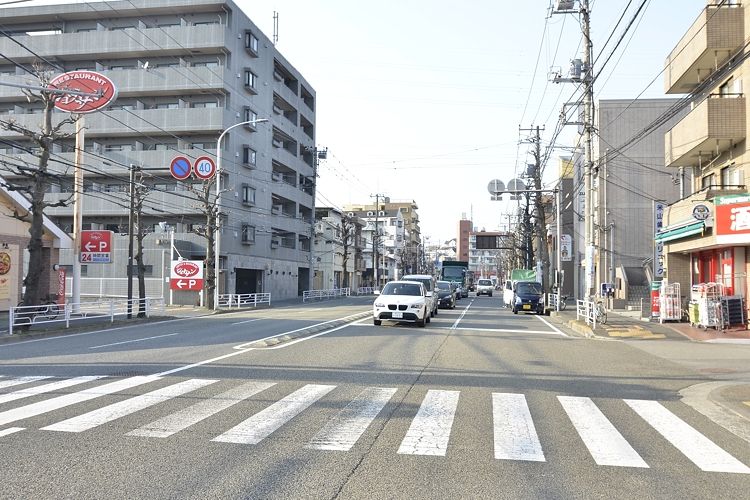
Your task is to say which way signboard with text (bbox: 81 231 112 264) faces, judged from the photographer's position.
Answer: facing the viewer

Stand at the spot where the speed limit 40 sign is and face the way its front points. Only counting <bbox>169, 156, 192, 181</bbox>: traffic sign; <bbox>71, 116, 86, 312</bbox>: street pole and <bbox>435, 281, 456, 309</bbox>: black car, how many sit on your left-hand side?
1

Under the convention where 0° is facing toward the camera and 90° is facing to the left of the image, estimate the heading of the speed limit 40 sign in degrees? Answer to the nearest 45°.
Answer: approximately 0°

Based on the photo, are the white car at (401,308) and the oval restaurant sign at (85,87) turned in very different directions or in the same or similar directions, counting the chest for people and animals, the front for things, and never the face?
same or similar directions

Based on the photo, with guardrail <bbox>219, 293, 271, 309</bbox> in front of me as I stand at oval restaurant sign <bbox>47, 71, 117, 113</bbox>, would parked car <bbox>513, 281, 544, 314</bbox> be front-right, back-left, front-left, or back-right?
front-right

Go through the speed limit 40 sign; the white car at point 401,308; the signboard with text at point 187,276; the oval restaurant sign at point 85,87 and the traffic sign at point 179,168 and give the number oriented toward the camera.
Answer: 5

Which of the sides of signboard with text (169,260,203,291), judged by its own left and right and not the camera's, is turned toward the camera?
front

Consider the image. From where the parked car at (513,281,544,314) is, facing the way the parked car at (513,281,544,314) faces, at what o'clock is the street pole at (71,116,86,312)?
The street pole is roughly at 2 o'clock from the parked car.

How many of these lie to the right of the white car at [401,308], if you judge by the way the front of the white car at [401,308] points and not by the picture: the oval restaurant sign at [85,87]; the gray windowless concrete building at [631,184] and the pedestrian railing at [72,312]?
2

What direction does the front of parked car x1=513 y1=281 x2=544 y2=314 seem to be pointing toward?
toward the camera
